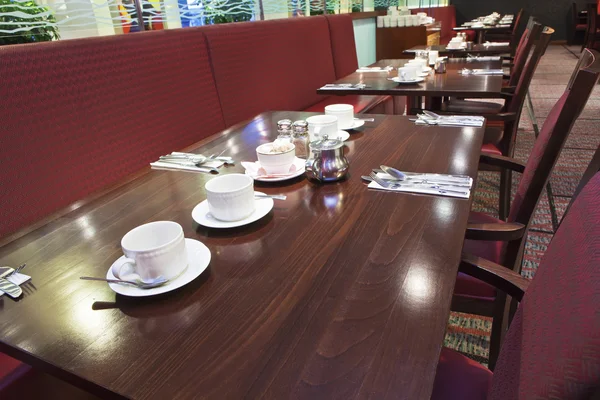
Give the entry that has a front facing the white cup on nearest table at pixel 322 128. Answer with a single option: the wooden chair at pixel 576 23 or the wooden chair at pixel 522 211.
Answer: the wooden chair at pixel 522 211

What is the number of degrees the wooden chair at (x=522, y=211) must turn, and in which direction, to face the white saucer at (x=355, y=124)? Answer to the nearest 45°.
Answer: approximately 45° to its right

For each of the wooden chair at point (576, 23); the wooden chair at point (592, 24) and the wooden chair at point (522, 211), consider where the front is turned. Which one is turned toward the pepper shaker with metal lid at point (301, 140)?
the wooden chair at point (522, 211)

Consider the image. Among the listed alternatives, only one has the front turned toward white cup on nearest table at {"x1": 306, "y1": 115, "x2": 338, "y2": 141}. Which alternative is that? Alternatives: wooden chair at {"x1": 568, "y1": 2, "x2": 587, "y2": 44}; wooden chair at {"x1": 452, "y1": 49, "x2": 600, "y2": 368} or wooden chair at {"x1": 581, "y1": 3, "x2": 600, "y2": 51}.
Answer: wooden chair at {"x1": 452, "y1": 49, "x2": 600, "y2": 368}

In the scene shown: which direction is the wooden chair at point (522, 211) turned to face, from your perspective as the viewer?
facing to the left of the viewer
